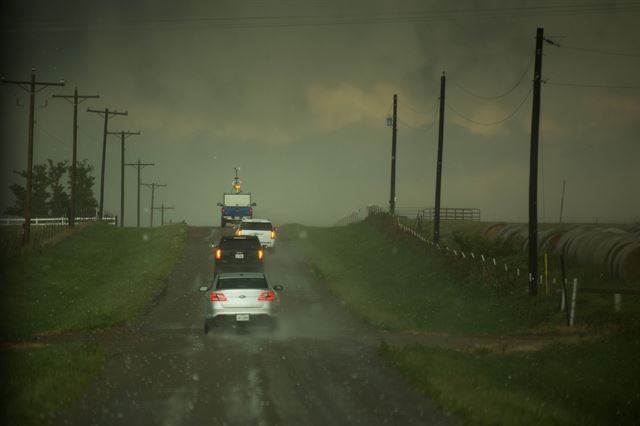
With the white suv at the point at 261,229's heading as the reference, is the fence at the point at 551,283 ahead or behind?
behind

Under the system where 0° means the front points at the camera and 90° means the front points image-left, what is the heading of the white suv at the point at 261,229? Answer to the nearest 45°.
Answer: approximately 180°

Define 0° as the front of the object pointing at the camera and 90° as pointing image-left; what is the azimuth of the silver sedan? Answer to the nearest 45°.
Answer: approximately 180°

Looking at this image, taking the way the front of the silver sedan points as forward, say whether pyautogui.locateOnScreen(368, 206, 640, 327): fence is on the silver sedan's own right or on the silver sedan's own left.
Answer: on the silver sedan's own right

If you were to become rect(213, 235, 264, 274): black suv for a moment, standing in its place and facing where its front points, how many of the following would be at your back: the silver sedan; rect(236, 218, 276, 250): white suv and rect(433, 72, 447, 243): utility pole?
1

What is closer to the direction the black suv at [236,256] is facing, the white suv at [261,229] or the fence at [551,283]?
the white suv

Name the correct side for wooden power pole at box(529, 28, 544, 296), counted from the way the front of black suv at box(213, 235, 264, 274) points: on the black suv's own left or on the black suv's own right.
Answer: on the black suv's own right

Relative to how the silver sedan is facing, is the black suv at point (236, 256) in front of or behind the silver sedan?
in front

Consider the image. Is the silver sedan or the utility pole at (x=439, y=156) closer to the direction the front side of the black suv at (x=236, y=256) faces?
the utility pole

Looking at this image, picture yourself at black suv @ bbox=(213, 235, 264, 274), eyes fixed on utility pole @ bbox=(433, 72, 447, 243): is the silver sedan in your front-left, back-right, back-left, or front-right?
back-right

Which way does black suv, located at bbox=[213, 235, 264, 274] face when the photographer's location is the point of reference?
facing away from the viewer

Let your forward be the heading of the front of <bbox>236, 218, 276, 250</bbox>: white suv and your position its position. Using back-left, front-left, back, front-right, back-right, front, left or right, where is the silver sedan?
back
